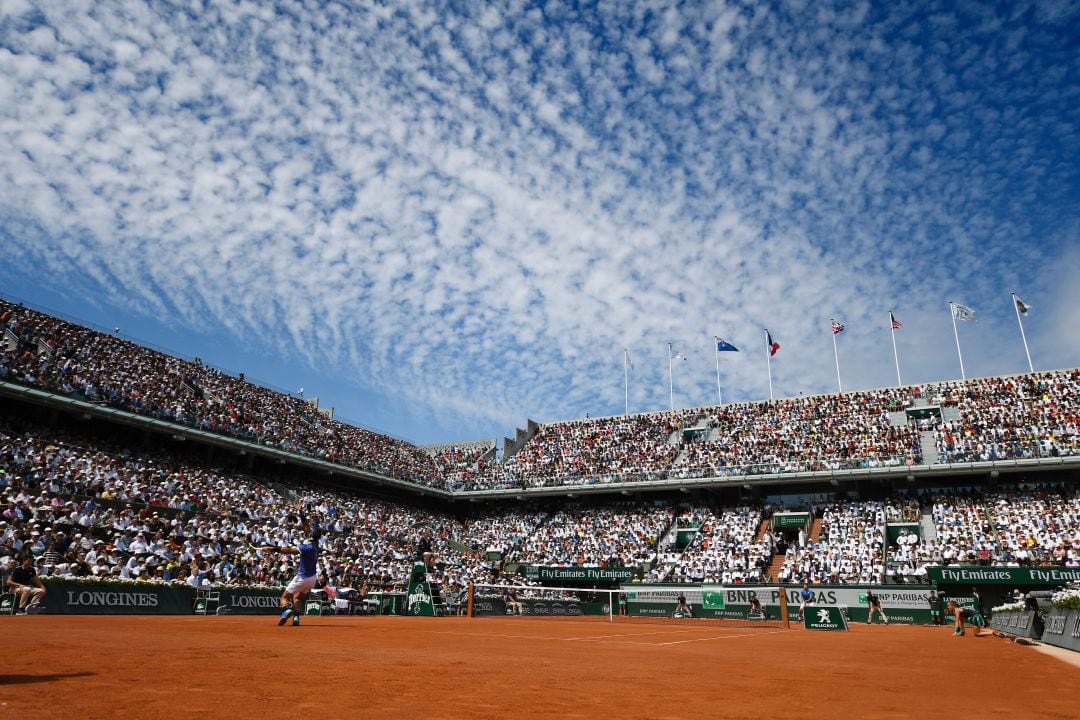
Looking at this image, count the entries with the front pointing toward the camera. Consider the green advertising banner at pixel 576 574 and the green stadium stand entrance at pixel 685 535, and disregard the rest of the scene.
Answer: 2

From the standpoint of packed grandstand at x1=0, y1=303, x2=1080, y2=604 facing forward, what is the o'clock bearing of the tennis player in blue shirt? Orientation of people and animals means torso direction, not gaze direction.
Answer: The tennis player in blue shirt is roughly at 12 o'clock from the packed grandstand.

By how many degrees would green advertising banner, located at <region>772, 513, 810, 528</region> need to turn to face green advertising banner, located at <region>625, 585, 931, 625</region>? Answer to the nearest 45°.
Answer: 0° — it already faces it

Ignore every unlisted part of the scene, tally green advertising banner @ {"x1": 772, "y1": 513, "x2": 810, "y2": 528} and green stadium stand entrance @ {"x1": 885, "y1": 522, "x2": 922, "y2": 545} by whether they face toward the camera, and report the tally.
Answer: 2
